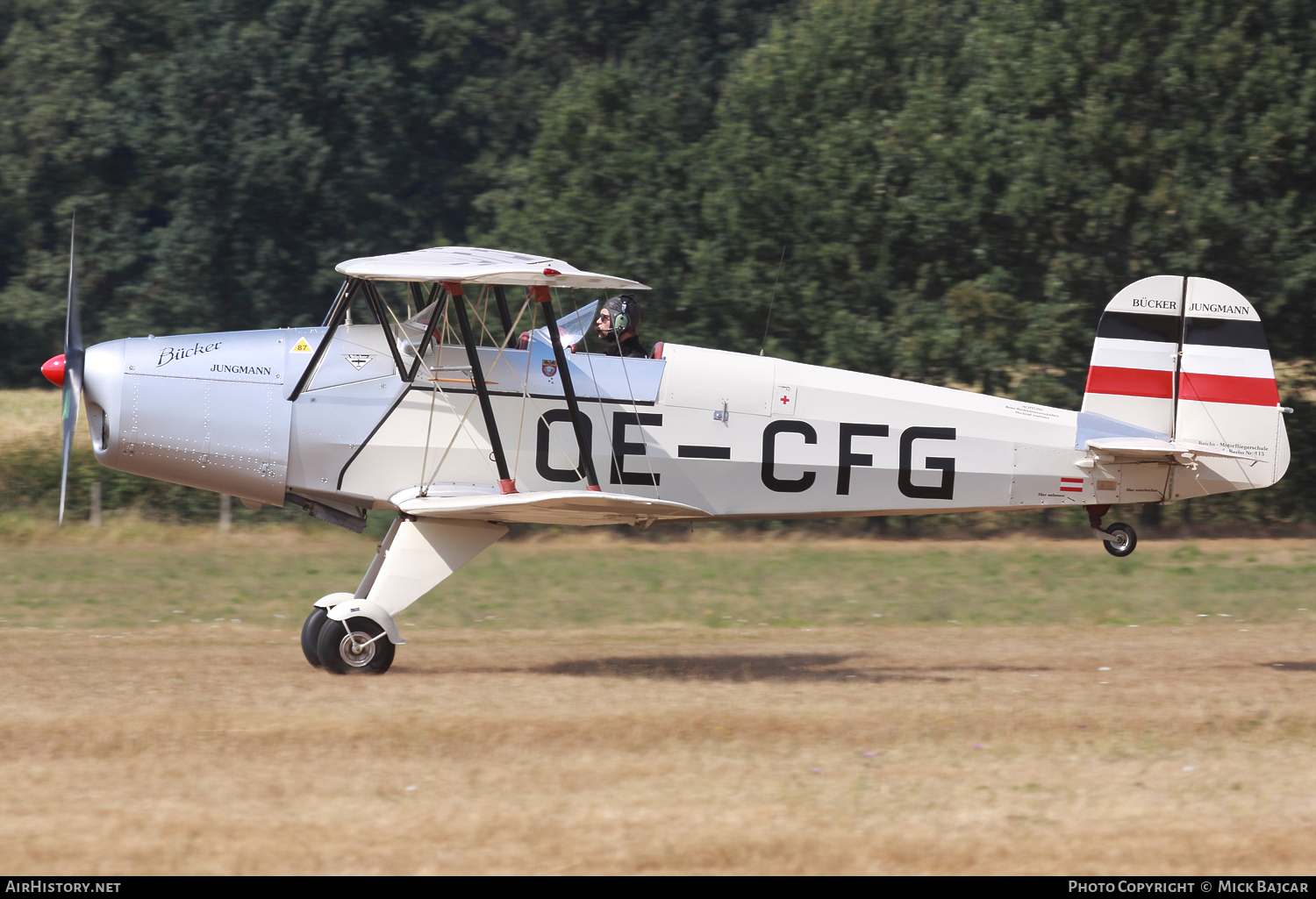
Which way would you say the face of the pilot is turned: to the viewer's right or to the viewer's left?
to the viewer's left

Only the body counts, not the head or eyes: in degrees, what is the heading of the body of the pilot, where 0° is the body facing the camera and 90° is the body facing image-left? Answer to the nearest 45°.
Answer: approximately 90°

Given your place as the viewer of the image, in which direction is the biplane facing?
facing to the left of the viewer
